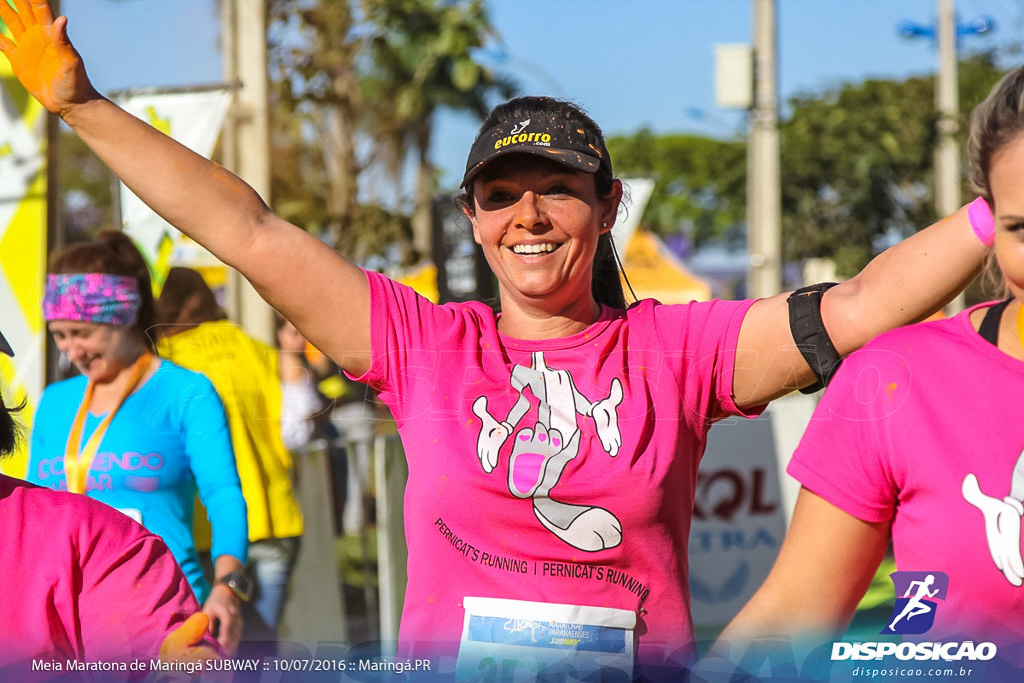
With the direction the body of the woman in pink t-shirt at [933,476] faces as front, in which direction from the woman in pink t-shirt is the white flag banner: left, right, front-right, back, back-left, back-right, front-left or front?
back-right

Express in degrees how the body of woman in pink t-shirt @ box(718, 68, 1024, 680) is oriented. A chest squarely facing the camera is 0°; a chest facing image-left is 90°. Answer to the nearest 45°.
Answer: approximately 0°

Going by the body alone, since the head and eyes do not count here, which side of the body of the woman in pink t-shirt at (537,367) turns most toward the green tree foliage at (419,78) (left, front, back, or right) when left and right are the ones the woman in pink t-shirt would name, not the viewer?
back

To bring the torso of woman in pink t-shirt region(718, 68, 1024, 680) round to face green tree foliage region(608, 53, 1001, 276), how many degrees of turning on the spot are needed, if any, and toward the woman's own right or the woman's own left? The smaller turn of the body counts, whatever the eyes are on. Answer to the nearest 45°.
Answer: approximately 180°

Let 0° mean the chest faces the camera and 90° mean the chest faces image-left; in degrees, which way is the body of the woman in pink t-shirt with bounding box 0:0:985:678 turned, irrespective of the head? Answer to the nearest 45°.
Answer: approximately 0°

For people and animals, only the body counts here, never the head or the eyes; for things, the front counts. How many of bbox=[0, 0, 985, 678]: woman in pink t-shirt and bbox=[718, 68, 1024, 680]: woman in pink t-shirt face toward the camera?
2

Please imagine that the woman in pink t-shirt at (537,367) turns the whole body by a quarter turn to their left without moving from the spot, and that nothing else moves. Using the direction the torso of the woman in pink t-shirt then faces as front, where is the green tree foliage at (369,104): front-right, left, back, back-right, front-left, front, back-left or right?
left

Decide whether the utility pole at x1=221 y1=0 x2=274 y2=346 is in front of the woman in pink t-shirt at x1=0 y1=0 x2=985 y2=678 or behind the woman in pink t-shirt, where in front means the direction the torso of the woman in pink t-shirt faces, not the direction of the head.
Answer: behind

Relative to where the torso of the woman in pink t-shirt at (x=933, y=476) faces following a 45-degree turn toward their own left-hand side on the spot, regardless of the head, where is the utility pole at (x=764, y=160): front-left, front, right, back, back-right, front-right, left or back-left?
back-left

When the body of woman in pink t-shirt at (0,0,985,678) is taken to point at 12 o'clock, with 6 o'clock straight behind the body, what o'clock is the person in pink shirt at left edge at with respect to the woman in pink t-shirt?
The person in pink shirt at left edge is roughly at 2 o'clock from the woman in pink t-shirt.

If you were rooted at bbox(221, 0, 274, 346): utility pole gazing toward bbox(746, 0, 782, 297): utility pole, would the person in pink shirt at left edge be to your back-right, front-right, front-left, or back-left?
back-right

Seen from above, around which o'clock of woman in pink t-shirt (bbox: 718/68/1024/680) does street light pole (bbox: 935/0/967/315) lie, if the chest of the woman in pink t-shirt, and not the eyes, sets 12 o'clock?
The street light pole is roughly at 6 o'clock from the woman in pink t-shirt.
